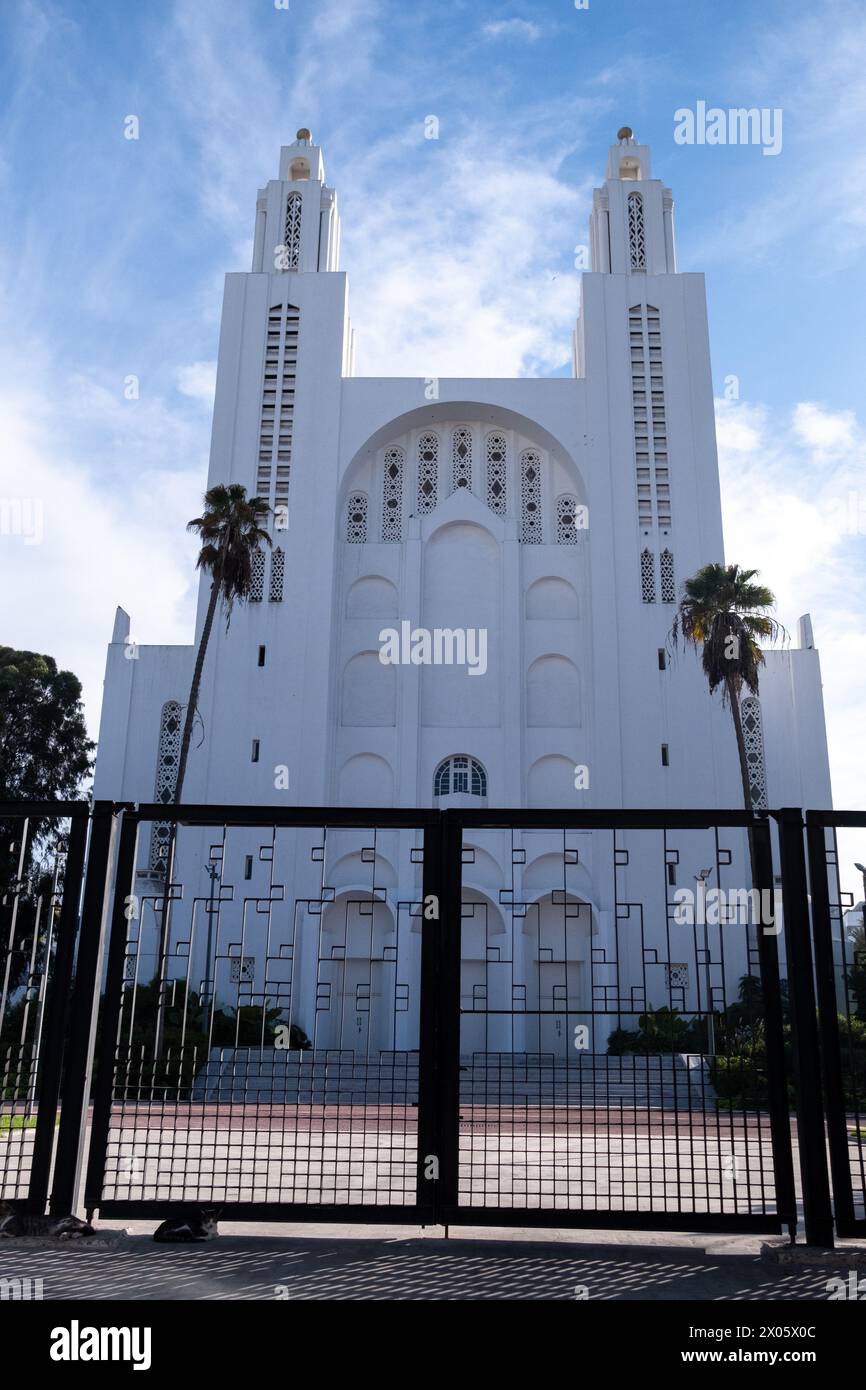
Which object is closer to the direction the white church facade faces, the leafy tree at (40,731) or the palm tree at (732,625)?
the palm tree

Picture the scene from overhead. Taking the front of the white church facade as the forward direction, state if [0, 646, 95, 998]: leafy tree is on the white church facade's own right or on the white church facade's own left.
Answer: on the white church facade's own right

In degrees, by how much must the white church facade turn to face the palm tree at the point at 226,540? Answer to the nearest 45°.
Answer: approximately 45° to its right

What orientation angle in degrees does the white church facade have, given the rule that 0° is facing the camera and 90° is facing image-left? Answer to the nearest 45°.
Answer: approximately 0°

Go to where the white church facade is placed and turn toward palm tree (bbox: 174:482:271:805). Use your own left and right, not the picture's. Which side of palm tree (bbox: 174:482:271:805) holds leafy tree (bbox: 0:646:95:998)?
right

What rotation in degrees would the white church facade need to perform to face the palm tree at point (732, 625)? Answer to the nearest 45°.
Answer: approximately 45° to its left

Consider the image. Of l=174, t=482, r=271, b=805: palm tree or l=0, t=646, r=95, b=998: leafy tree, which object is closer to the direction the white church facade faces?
the palm tree
